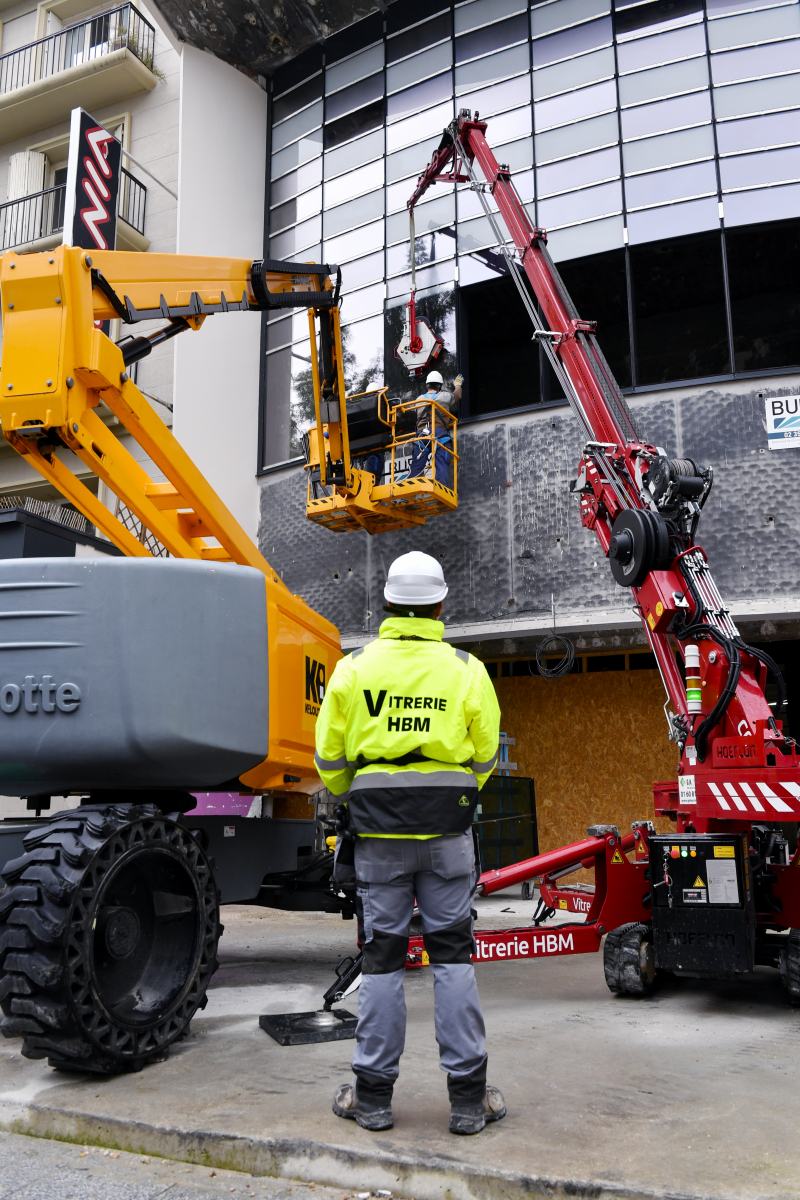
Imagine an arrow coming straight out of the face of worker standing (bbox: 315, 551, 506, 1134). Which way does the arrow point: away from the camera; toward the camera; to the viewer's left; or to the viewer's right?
away from the camera

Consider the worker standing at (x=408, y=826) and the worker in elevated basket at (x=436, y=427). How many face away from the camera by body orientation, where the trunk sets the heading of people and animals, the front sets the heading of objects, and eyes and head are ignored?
2

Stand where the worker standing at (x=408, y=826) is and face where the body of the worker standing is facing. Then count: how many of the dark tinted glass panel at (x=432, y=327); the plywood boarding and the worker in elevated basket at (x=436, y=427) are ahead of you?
3

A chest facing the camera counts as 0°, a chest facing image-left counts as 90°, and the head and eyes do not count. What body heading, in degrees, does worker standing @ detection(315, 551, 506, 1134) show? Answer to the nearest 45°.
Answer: approximately 180°

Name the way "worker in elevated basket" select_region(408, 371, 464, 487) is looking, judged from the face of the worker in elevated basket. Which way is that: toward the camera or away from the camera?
away from the camera

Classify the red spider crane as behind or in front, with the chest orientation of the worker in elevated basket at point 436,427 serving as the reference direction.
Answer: behind

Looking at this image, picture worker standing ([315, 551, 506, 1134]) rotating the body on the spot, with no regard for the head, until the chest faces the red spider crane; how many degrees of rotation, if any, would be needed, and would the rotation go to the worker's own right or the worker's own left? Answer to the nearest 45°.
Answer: approximately 45° to the worker's own right

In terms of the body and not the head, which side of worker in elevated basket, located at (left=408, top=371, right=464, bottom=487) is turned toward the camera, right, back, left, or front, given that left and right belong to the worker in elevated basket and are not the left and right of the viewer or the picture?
back

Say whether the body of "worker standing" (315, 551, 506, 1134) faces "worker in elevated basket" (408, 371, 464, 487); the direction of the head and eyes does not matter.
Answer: yes

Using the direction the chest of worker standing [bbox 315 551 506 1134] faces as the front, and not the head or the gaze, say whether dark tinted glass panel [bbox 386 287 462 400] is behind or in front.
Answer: in front
